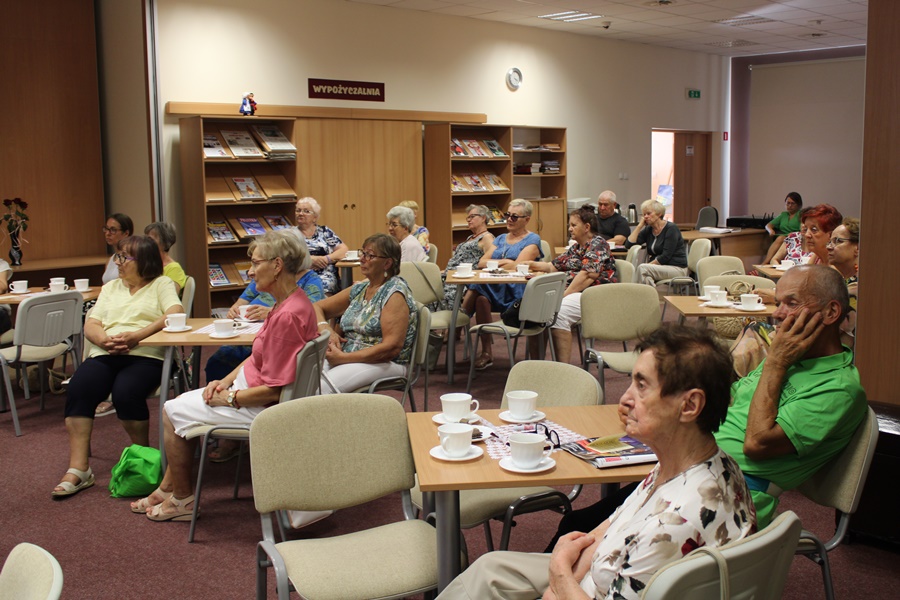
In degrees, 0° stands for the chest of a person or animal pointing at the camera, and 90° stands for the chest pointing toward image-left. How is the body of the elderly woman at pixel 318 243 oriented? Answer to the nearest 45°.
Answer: approximately 45°

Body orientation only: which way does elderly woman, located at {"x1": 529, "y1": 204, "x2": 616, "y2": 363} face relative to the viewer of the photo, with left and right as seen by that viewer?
facing to the left of the viewer

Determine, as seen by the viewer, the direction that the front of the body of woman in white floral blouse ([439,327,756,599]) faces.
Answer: to the viewer's left

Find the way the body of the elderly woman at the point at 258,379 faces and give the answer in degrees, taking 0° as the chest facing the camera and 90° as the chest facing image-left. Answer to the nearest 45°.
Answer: approximately 90°

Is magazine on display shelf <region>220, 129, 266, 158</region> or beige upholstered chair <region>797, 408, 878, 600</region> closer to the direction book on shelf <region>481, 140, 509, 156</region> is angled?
the beige upholstered chair

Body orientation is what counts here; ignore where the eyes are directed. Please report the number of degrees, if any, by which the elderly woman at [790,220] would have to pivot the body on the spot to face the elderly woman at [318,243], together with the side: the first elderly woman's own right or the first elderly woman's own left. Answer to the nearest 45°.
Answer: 0° — they already face them

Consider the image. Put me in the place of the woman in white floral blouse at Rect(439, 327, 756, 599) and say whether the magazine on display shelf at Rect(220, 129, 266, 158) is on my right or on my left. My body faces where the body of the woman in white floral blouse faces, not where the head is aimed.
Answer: on my right

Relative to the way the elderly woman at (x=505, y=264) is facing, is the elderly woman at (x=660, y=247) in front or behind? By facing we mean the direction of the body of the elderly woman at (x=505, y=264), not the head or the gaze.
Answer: behind
